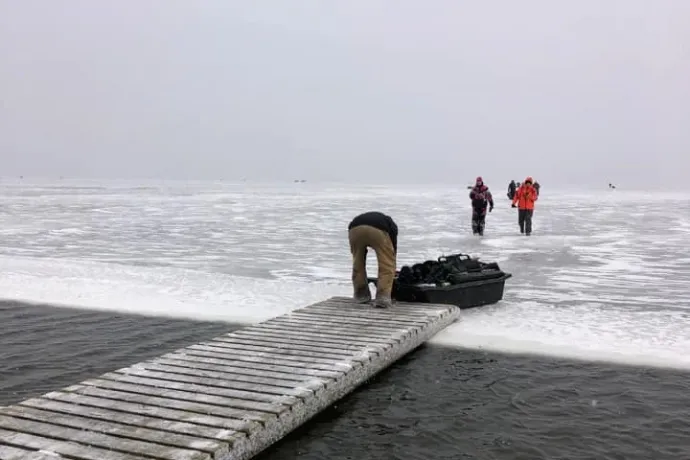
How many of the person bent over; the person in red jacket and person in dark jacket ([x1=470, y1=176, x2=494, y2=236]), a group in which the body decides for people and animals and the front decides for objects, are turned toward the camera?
2

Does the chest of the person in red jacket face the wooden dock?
yes

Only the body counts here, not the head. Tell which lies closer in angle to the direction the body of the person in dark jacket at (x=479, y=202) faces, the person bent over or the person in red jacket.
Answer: the person bent over

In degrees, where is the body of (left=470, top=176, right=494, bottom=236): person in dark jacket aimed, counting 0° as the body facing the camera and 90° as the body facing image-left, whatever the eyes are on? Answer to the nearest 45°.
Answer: approximately 0°

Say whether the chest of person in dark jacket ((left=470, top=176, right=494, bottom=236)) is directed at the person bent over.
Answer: yes

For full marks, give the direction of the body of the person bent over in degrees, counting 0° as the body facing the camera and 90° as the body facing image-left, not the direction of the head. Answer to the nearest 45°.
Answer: approximately 225°

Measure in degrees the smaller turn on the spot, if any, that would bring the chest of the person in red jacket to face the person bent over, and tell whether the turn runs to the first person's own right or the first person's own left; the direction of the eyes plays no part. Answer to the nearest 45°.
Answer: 0° — they already face them

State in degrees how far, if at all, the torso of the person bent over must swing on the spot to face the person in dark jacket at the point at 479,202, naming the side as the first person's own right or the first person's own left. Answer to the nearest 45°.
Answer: approximately 45° to the first person's own left

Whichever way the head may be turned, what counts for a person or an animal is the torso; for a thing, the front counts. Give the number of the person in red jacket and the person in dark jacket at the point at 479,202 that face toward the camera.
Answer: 2
